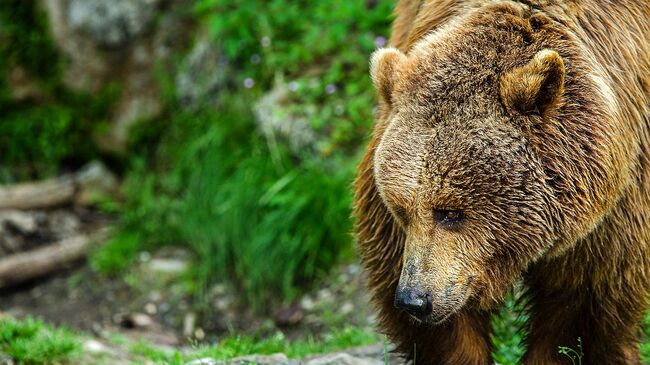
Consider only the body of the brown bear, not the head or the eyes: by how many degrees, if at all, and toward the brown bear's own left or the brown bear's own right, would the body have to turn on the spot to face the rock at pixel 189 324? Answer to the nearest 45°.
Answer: approximately 90° to the brown bear's own right

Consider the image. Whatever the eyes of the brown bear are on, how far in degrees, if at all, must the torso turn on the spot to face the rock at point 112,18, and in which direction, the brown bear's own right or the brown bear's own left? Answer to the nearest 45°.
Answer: approximately 90° to the brown bear's own right

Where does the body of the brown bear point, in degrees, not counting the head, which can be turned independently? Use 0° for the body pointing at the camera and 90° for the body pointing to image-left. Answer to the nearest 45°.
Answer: approximately 45°

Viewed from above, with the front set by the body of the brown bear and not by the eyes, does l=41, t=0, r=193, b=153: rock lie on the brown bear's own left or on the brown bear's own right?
on the brown bear's own right

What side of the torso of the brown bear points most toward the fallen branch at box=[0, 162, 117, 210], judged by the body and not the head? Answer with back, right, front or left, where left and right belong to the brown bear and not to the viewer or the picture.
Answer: right
